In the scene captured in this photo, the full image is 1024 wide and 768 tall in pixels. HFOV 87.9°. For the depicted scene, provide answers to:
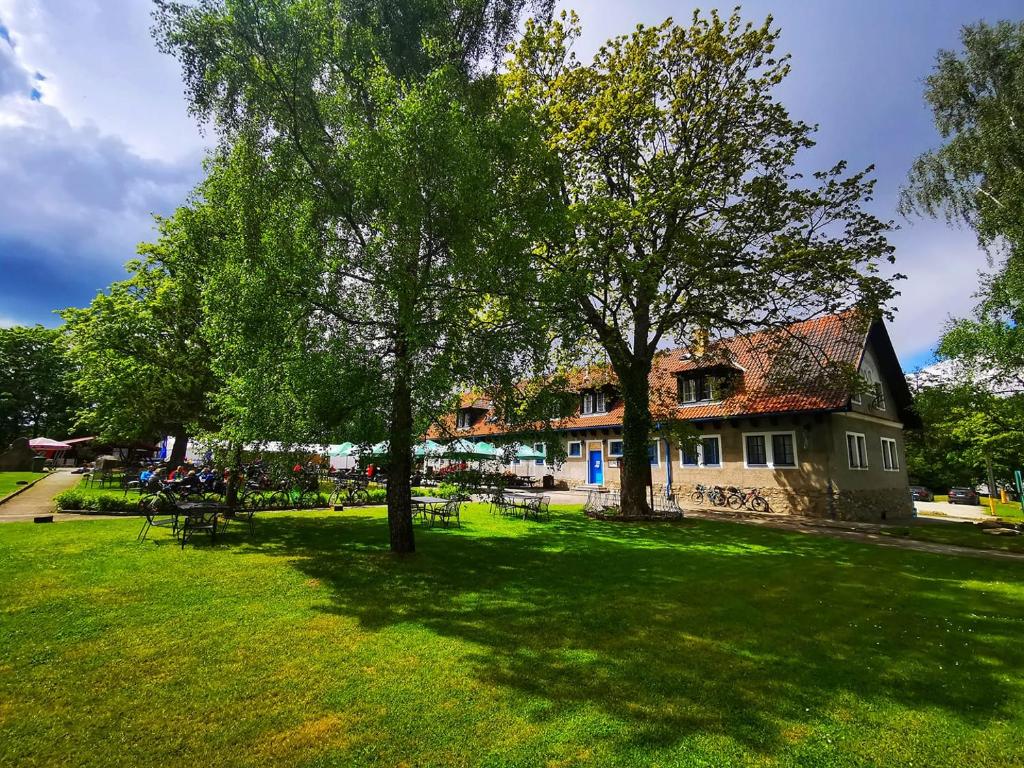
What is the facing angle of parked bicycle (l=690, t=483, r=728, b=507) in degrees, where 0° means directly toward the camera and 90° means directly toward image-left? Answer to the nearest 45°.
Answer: approximately 90°

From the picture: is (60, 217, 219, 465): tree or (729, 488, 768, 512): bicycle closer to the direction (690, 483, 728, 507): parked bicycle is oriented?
the tree

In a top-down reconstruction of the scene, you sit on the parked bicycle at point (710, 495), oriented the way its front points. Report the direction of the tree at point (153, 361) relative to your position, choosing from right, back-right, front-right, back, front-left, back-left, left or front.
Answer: front-left

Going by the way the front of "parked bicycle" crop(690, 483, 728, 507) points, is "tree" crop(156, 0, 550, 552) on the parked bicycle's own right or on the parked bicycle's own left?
on the parked bicycle's own left

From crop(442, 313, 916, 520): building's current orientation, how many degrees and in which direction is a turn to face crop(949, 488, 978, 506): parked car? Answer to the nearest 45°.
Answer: approximately 180°

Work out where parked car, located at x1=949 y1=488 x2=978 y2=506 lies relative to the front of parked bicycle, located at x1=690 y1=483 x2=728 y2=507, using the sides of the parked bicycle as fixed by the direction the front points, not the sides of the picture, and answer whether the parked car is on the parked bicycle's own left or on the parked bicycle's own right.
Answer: on the parked bicycle's own right

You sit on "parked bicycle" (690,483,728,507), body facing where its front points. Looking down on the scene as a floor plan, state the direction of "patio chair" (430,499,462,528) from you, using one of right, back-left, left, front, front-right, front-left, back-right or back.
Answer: front-left

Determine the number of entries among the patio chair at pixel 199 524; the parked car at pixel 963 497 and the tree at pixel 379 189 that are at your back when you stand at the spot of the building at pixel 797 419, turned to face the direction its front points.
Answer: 1

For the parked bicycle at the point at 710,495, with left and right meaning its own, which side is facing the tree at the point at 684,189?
left

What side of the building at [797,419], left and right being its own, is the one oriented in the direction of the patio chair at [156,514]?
front

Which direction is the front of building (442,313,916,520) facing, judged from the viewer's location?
facing the viewer and to the left of the viewer

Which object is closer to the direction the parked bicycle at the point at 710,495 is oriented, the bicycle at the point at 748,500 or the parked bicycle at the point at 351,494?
the parked bicycle

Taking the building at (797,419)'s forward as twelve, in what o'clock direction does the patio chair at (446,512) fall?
The patio chair is roughly at 12 o'clock from the building.
